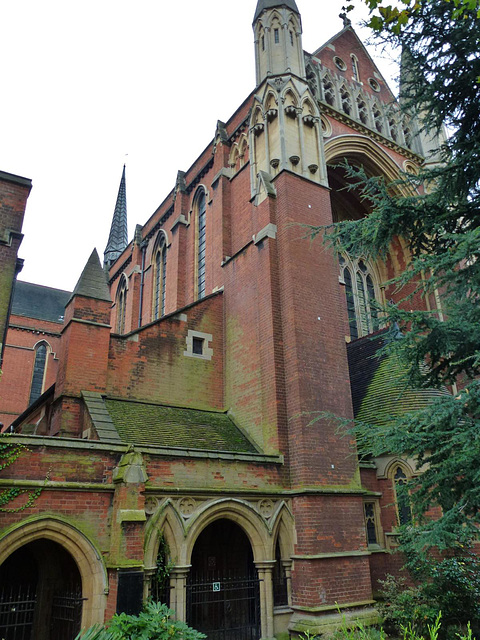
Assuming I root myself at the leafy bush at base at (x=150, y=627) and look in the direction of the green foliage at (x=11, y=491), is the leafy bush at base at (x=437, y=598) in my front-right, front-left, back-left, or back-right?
back-right

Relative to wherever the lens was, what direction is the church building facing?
facing the viewer and to the right of the viewer

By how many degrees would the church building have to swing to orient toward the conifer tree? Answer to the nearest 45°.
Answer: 0° — it already faces it

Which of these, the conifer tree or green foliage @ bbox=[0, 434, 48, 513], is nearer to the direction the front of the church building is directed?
the conifer tree

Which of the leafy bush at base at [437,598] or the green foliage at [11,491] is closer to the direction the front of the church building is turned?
the leafy bush at base
